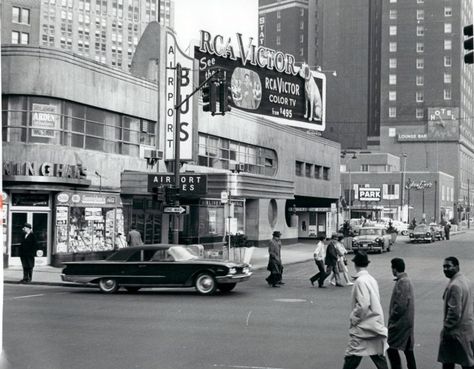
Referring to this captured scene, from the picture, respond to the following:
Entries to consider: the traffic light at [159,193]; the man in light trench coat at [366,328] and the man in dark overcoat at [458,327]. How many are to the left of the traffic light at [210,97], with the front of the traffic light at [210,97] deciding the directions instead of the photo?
2

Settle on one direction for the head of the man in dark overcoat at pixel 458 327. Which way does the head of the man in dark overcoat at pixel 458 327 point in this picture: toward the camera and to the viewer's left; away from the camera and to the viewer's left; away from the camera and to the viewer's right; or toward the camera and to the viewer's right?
toward the camera and to the viewer's left

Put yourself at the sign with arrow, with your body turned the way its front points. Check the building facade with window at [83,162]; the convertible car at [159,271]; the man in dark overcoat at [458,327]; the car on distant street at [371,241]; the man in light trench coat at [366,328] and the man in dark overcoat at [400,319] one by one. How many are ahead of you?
4

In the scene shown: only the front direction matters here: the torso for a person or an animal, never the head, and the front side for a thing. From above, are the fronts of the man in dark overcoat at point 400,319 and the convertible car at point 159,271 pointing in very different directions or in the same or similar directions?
very different directions

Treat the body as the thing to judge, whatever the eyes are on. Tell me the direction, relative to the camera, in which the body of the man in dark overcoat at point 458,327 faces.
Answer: to the viewer's left

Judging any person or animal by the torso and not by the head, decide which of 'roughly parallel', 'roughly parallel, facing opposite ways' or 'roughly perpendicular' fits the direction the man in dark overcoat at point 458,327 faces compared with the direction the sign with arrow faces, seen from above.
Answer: roughly perpendicular

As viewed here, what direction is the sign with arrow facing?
toward the camera

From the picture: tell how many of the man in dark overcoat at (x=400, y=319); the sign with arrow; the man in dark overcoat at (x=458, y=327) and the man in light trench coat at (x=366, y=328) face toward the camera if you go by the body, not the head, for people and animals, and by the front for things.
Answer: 1

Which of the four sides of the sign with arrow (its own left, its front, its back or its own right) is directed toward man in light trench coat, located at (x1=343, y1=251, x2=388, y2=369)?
front

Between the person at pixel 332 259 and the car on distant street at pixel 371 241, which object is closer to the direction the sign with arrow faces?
the person

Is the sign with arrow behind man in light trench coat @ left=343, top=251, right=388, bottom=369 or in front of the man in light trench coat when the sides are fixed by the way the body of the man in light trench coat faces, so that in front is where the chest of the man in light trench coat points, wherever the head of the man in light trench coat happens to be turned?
in front

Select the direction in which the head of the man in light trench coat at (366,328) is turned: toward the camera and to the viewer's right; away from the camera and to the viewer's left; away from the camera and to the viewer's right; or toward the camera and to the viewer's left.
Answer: away from the camera and to the viewer's left

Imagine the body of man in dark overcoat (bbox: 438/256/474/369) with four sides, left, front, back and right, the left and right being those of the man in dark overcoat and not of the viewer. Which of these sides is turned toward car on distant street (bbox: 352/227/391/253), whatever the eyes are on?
right

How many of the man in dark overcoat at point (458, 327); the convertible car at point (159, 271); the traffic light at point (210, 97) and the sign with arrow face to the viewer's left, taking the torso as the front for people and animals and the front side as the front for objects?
2
